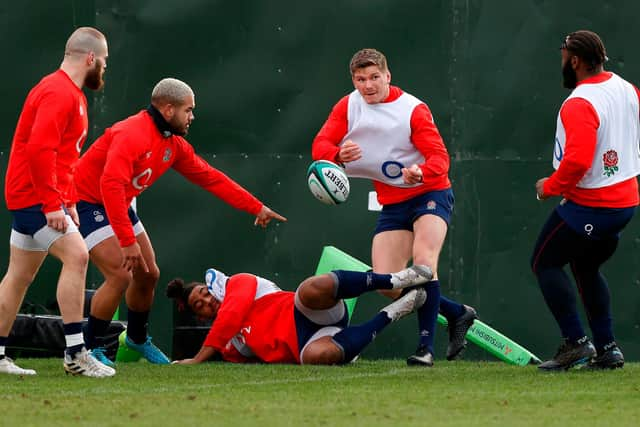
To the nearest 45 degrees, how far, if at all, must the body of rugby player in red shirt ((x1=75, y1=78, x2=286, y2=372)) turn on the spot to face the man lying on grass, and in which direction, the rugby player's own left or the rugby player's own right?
approximately 45° to the rugby player's own left

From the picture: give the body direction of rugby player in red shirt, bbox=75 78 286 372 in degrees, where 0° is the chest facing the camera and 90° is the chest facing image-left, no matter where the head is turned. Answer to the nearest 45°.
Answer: approximately 315°

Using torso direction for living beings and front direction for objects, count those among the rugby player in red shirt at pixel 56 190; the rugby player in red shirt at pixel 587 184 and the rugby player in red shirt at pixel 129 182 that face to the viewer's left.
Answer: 1

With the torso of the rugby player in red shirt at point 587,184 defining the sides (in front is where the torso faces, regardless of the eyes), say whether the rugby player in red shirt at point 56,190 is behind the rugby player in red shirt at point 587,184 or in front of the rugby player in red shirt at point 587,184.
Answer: in front

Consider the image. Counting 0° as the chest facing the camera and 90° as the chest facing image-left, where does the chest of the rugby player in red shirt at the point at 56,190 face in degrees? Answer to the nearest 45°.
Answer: approximately 270°

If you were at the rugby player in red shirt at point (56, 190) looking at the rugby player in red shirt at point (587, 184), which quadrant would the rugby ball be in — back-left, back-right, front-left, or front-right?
front-left

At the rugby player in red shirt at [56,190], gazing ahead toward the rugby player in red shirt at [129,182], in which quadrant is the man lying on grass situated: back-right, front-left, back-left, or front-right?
front-right

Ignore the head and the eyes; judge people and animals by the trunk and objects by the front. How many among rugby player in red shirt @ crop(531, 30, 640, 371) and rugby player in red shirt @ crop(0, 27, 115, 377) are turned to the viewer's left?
1

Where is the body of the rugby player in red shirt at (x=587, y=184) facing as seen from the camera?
to the viewer's left

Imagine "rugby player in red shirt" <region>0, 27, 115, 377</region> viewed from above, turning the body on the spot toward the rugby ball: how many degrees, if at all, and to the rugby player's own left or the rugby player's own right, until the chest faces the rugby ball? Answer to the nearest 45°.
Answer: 0° — they already face it

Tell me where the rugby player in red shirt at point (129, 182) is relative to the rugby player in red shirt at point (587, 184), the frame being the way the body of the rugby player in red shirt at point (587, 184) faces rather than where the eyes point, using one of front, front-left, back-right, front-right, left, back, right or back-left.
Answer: front

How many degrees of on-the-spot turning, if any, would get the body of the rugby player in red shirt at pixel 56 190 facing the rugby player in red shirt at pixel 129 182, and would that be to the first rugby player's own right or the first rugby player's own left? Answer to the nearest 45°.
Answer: approximately 45° to the first rugby player's own left

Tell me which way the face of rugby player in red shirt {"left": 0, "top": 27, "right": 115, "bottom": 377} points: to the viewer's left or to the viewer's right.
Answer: to the viewer's right

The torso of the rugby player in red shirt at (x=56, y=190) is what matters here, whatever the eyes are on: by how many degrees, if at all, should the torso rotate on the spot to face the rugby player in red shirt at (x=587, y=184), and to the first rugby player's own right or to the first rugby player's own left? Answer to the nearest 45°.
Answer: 0° — they already face them

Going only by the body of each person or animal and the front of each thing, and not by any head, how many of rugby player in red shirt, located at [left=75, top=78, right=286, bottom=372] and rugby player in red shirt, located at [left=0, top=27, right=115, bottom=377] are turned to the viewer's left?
0

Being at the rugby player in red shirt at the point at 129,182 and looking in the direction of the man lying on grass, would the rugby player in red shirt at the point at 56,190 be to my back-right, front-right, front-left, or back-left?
back-right

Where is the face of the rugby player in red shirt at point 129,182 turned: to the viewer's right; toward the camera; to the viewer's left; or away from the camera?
to the viewer's right
